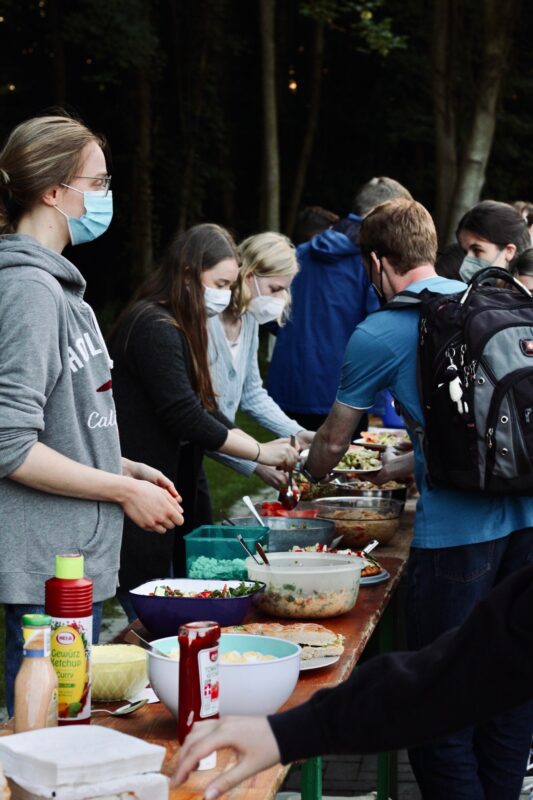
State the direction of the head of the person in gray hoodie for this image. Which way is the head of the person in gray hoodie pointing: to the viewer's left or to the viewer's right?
to the viewer's right

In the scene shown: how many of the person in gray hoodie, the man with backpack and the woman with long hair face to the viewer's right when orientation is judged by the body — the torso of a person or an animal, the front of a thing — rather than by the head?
2

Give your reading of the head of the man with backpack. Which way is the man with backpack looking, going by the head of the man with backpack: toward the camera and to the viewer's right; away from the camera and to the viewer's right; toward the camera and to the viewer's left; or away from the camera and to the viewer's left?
away from the camera and to the viewer's left

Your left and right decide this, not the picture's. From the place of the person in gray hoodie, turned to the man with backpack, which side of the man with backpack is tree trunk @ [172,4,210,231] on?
left

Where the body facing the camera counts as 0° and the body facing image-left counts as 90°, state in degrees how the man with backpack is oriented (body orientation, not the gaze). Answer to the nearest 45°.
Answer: approximately 135°

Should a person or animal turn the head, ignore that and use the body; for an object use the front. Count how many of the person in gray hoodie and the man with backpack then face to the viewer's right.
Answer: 1

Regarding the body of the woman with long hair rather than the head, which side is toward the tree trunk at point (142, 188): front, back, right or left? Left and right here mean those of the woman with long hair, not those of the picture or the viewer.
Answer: left

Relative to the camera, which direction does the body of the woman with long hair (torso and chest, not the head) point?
to the viewer's right

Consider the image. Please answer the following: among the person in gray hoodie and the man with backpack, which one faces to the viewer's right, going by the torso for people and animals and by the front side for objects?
the person in gray hoodie

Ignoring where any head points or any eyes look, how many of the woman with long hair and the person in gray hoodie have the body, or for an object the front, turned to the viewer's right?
2

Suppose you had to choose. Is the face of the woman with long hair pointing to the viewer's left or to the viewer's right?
to the viewer's right

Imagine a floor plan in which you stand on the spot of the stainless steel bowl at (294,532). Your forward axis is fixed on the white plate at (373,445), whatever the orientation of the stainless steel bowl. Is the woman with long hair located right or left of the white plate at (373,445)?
left

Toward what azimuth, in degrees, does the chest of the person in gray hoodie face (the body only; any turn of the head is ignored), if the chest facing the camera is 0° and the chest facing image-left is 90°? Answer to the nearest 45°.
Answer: approximately 270°
